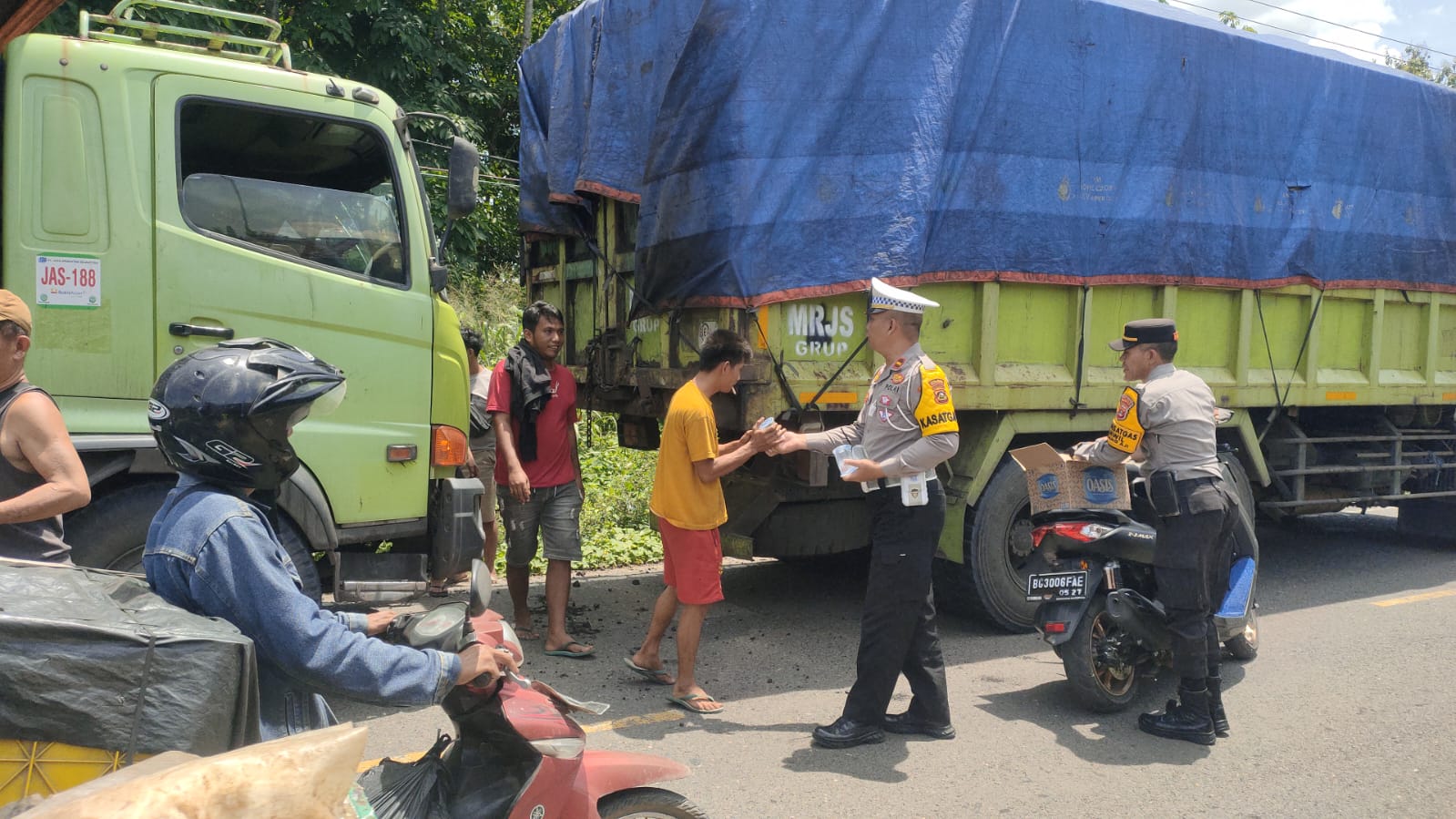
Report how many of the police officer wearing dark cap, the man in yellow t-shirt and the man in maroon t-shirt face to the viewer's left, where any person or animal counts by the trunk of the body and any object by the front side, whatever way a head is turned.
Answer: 1

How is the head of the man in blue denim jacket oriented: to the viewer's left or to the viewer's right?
to the viewer's right

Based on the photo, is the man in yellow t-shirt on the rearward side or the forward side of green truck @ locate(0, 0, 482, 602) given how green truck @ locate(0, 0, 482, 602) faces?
on the forward side

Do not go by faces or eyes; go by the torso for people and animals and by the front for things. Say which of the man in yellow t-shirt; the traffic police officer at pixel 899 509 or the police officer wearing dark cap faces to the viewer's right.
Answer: the man in yellow t-shirt

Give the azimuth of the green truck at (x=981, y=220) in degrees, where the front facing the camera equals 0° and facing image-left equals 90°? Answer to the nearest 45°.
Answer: approximately 225°

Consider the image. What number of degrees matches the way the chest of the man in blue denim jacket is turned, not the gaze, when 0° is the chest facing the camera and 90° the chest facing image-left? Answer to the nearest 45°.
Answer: approximately 270°

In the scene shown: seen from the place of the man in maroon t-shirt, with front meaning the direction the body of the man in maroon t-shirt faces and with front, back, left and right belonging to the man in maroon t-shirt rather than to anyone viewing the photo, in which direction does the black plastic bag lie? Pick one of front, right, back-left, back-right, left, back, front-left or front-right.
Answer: front-right

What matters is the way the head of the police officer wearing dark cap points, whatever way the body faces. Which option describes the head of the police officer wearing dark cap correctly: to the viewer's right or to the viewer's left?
to the viewer's left

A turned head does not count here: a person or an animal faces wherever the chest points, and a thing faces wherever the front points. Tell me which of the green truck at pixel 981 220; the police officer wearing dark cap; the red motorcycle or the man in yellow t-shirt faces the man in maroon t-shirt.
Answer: the police officer wearing dark cap

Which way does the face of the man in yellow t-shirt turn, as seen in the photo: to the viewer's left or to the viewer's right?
to the viewer's right

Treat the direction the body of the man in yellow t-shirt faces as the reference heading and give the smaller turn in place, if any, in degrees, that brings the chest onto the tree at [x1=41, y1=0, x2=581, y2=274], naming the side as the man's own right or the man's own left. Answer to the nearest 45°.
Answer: approximately 90° to the man's own left

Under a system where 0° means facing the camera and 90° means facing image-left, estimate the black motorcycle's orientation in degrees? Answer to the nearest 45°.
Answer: approximately 225°
